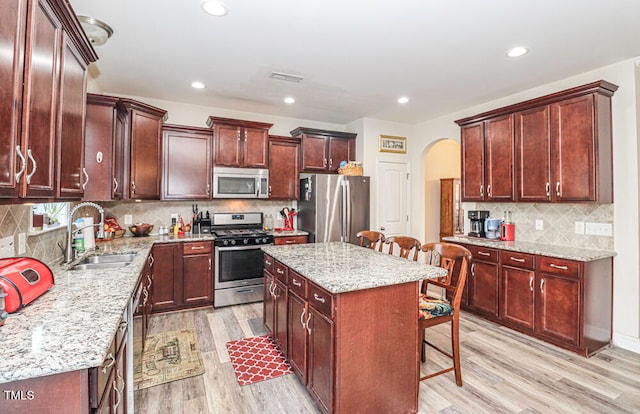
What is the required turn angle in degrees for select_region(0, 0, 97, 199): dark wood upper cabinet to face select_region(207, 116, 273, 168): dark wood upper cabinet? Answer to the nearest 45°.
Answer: approximately 90° to its left

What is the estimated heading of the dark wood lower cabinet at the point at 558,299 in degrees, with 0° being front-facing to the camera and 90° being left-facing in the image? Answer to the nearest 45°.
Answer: approximately 45°

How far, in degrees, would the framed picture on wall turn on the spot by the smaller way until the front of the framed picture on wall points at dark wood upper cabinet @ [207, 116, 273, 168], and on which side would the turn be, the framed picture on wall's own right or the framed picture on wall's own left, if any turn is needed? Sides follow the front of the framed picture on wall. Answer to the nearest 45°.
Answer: approximately 90° to the framed picture on wall's own right

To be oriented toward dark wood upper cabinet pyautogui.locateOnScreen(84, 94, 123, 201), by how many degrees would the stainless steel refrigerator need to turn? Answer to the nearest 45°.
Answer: approximately 90° to its right

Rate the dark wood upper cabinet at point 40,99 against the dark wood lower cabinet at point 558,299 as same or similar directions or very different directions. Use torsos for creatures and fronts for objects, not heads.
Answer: very different directions

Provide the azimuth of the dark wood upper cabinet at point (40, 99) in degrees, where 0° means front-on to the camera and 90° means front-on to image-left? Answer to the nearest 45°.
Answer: approximately 315°

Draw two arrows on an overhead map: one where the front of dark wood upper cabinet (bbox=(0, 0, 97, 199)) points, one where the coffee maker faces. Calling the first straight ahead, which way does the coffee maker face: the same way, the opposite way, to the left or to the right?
the opposite way

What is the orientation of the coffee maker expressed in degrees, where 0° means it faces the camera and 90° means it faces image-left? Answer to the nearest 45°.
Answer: approximately 45°

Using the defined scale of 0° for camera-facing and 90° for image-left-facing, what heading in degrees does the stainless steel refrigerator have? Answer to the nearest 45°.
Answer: approximately 315°

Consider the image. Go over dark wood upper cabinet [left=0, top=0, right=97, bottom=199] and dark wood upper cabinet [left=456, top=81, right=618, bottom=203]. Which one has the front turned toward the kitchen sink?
dark wood upper cabinet [left=456, top=81, right=618, bottom=203]

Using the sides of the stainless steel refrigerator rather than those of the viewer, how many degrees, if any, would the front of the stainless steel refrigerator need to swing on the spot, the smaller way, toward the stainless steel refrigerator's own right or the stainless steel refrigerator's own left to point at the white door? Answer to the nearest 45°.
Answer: approximately 90° to the stainless steel refrigerator's own left

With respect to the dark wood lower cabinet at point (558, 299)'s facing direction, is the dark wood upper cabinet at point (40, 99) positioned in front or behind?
in front
